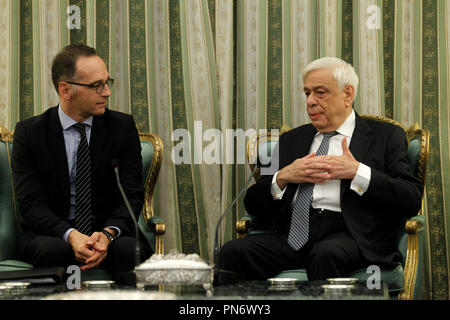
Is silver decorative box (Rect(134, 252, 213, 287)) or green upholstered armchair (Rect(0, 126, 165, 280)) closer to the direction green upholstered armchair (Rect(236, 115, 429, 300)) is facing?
the silver decorative box

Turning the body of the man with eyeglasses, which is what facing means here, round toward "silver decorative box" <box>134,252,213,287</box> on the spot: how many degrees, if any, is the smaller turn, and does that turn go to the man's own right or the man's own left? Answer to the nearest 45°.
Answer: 0° — they already face it

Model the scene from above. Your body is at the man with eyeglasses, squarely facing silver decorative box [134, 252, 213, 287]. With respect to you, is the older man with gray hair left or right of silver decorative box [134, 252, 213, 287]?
left

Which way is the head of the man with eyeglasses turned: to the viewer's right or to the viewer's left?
to the viewer's right

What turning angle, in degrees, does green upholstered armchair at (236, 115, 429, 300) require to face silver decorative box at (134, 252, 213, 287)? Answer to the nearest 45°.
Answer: approximately 45° to its right

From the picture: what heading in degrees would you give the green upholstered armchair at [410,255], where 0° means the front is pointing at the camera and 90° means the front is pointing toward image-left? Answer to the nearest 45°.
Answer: approximately 0°

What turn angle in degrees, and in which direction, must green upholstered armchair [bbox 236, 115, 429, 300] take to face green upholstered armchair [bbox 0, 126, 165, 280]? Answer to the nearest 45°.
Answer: approximately 90° to its right

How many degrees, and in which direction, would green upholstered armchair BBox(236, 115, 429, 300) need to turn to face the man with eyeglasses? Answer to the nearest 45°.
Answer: approximately 90° to its right

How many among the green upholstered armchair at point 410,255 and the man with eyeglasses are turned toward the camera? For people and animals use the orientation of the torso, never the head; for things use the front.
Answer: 2
